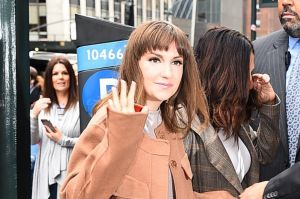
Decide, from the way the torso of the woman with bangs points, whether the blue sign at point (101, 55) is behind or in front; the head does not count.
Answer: behind

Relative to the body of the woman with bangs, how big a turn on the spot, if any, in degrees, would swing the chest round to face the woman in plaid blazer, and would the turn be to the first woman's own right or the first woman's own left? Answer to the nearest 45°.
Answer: approximately 90° to the first woman's own left

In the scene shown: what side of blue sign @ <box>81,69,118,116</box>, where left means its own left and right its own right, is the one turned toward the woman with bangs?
front

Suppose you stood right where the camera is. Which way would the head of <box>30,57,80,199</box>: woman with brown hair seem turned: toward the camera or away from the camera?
toward the camera

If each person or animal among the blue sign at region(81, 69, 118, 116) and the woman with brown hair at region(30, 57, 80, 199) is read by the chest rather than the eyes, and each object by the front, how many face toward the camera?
2

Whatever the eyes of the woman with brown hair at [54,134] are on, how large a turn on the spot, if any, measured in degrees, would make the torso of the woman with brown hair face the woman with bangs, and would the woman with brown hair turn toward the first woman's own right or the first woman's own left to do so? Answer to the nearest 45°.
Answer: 0° — they already face them

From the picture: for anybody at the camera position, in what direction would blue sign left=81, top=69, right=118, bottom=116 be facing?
facing the viewer

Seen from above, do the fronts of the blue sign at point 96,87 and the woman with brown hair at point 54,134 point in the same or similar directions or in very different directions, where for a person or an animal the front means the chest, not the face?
same or similar directions
